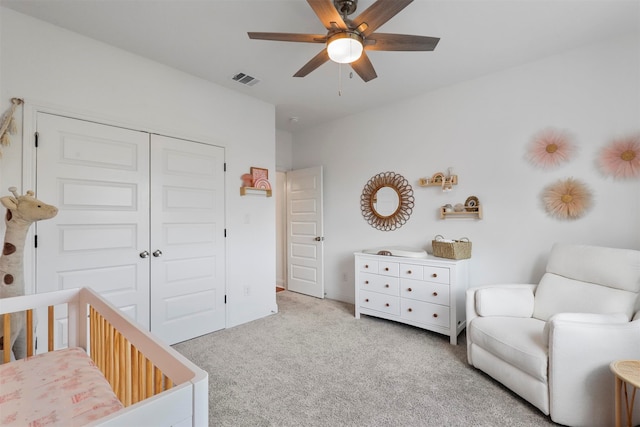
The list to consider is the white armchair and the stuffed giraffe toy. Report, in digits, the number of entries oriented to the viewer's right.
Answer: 1

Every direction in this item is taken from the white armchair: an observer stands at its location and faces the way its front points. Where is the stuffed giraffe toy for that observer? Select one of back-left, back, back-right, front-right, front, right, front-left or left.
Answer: front

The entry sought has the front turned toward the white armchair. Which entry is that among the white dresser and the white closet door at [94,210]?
the white closet door

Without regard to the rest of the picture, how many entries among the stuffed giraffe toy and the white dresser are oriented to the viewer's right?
1

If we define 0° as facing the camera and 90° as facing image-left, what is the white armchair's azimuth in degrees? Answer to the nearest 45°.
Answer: approximately 45°

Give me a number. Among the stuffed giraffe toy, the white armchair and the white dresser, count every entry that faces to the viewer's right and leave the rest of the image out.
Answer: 1

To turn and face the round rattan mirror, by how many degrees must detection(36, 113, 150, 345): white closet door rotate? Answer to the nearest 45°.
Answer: approximately 45° to its left

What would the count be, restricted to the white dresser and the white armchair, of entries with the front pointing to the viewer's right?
0

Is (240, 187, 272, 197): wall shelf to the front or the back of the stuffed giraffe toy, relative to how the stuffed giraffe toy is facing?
to the front

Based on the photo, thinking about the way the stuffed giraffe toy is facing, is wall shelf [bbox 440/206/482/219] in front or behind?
in front

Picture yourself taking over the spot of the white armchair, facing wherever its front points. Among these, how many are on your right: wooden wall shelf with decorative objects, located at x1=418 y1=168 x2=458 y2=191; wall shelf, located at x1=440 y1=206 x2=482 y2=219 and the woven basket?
3

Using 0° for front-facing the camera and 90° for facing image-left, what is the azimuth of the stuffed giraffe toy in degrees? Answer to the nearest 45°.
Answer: approximately 270°

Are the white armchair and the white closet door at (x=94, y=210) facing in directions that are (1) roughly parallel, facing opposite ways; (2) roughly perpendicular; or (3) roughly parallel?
roughly perpendicular

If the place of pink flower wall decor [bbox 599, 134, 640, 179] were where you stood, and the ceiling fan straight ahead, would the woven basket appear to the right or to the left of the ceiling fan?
right

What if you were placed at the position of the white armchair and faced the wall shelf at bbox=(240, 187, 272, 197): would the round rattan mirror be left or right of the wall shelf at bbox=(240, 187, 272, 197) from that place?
right
